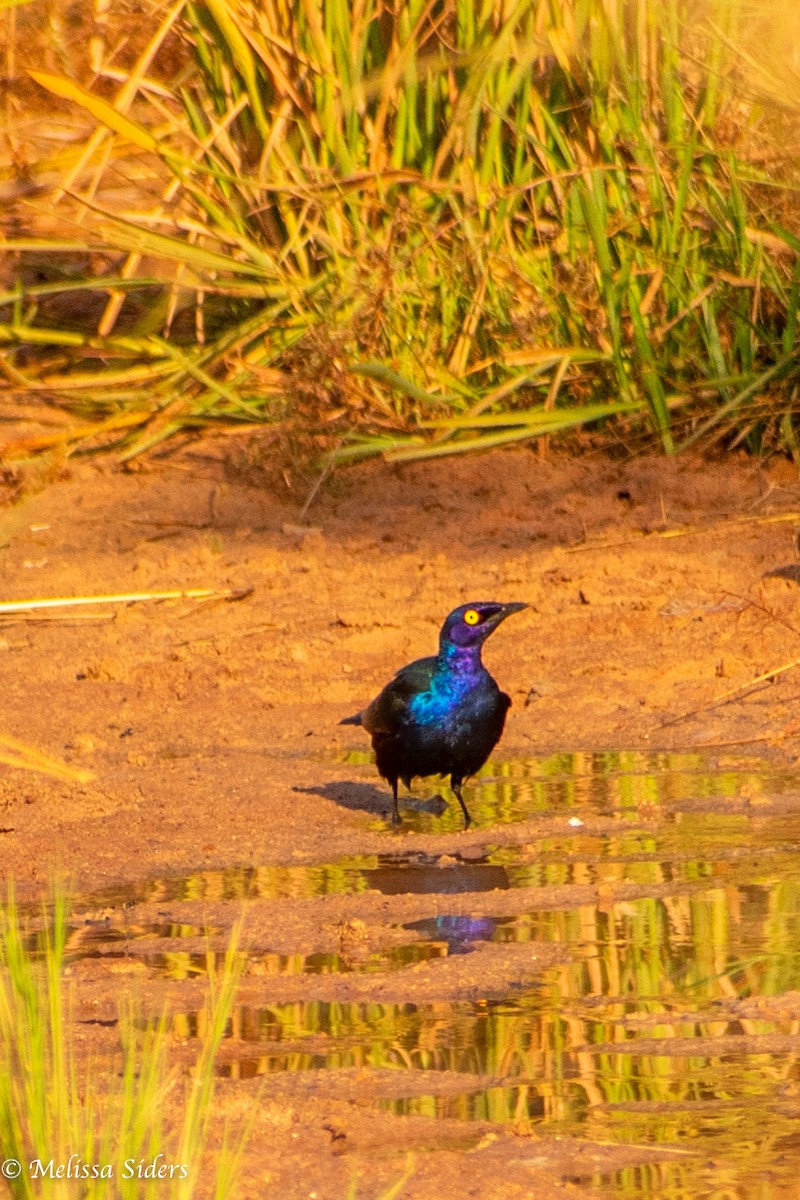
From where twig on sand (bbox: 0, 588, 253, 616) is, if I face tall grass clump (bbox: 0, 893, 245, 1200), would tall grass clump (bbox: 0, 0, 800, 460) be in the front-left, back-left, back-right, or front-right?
back-left

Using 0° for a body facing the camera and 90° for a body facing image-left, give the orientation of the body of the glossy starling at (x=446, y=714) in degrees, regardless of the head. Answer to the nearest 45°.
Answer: approximately 315°

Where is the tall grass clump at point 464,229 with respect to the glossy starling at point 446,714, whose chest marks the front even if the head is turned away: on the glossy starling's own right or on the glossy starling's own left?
on the glossy starling's own left

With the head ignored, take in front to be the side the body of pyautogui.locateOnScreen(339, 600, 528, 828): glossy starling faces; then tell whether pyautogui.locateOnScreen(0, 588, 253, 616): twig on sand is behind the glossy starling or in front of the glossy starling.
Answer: behind

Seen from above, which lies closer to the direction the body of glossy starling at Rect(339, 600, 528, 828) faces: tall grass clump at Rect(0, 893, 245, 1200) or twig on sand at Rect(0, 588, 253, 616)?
the tall grass clump
